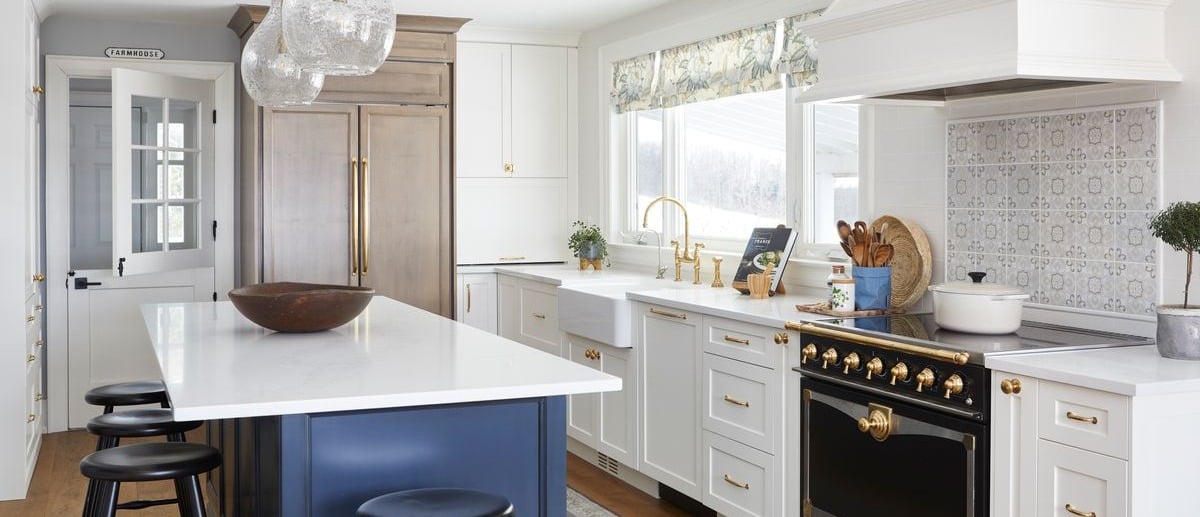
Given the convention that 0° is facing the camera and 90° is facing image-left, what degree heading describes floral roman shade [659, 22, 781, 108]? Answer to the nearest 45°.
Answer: approximately 45°

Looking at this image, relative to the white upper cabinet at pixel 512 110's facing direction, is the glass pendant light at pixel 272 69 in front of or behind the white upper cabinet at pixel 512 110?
in front

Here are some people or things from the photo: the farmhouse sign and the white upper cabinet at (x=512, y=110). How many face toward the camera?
2

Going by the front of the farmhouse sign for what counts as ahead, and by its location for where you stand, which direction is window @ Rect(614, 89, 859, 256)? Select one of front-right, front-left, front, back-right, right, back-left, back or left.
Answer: front-left

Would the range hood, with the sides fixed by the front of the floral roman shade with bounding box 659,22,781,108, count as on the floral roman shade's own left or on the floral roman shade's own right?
on the floral roman shade's own left

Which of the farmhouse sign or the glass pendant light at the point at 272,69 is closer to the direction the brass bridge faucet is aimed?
the glass pendant light

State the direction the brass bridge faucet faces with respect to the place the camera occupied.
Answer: facing the viewer and to the left of the viewer

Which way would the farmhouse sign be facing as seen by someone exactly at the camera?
facing the viewer

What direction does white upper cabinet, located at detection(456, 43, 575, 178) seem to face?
toward the camera

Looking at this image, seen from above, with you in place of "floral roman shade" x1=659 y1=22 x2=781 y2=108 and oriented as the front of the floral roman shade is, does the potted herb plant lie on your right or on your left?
on your right

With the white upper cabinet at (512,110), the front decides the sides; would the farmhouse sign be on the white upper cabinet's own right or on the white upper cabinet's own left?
on the white upper cabinet's own right
